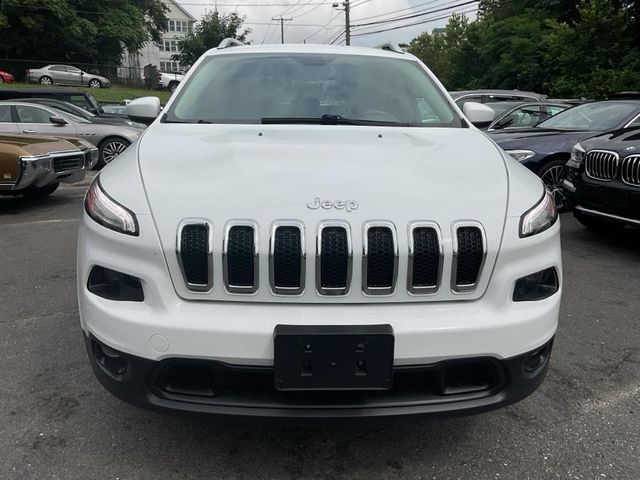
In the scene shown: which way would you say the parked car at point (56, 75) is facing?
to the viewer's right

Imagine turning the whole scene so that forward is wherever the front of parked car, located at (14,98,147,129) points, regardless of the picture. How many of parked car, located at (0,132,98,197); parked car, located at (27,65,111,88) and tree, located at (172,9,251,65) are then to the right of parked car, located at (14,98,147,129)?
1

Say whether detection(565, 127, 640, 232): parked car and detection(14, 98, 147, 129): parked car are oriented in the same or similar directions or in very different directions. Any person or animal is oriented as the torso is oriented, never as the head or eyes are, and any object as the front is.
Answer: very different directions

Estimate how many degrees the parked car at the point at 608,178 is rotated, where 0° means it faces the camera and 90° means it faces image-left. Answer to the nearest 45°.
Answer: approximately 45°

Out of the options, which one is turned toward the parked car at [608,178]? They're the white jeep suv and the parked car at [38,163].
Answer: the parked car at [38,163]

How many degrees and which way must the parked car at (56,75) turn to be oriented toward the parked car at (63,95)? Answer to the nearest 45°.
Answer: approximately 90° to its right

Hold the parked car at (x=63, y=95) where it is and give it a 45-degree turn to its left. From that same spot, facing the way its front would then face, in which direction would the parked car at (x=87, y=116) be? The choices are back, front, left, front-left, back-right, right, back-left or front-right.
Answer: back-right

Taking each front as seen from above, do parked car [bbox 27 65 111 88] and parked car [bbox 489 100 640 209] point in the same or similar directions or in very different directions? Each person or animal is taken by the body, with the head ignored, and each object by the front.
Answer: very different directions

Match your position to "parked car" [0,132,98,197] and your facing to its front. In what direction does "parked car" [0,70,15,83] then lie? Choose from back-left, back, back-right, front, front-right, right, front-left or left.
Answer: back-left

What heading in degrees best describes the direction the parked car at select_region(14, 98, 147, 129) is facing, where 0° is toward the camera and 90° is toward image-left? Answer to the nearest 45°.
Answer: approximately 270°

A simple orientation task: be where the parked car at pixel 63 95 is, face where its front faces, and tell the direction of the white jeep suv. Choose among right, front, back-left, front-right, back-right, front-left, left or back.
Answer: right

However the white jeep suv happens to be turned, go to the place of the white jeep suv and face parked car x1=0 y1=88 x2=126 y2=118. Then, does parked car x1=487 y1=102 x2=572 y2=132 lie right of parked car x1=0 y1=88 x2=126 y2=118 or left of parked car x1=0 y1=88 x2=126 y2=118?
right

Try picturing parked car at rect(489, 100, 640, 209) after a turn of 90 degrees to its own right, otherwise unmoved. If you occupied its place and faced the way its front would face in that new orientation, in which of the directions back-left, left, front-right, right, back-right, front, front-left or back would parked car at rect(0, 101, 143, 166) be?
front-left

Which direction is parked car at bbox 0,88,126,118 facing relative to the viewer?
to the viewer's right

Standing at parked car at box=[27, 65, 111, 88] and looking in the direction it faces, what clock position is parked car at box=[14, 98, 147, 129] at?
parked car at box=[14, 98, 147, 129] is roughly at 3 o'clock from parked car at box=[27, 65, 111, 88].

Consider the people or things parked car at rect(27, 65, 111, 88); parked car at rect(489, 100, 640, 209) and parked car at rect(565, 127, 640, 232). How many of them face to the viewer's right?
1
